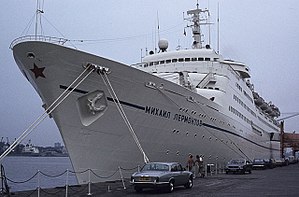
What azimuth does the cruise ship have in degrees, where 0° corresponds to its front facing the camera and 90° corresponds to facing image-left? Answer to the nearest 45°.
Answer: approximately 45°

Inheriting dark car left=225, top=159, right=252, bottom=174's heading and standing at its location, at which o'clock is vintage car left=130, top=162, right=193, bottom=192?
The vintage car is roughly at 11 o'clock from the dark car.

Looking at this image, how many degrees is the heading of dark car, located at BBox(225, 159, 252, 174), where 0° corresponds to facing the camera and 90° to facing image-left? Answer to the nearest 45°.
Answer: approximately 45°
